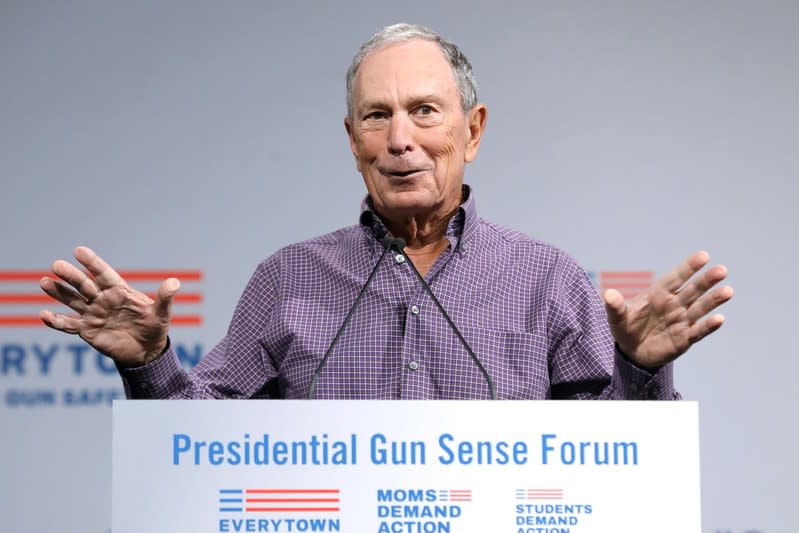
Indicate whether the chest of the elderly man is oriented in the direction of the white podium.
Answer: yes

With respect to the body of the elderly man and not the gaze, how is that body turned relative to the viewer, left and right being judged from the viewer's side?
facing the viewer

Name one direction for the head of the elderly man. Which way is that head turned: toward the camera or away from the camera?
toward the camera
